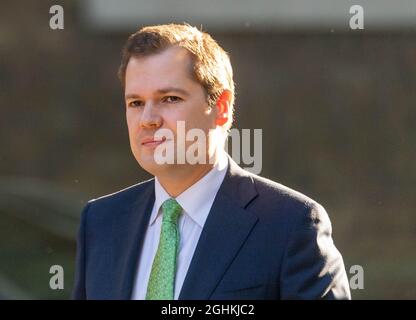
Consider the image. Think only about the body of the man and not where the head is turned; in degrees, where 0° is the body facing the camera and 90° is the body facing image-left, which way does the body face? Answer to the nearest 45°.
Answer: approximately 45°
